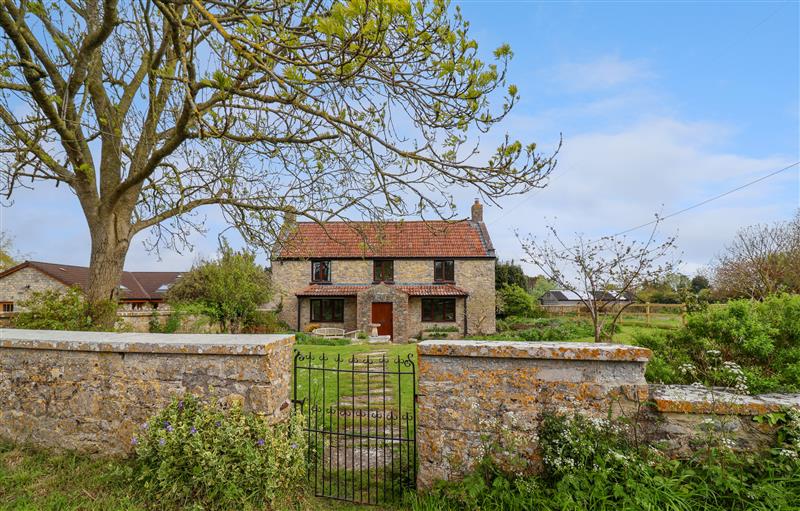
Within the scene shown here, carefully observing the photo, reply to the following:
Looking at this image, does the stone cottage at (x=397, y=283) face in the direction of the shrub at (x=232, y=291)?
no

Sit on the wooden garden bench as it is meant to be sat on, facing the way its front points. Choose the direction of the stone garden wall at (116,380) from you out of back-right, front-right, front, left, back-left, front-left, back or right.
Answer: front

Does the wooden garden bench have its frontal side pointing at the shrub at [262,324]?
no

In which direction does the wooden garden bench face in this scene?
toward the camera

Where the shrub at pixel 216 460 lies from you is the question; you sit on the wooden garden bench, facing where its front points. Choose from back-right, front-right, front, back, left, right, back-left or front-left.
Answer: front

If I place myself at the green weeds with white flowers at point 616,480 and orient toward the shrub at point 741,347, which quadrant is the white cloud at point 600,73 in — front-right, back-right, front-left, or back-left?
front-left

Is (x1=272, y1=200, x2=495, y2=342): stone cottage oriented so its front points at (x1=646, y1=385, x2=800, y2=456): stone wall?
yes

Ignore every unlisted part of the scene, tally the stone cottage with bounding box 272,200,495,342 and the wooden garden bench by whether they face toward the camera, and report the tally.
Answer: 2

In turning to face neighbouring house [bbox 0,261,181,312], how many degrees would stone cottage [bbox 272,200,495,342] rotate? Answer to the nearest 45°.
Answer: approximately 90° to its right

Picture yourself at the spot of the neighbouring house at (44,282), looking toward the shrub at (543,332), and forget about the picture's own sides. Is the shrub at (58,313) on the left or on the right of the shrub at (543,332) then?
right

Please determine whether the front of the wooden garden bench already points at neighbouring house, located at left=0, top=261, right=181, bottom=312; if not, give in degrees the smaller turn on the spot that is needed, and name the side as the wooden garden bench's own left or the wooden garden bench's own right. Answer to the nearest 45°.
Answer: approximately 135° to the wooden garden bench's own right

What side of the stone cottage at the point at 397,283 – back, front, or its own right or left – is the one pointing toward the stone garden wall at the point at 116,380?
front

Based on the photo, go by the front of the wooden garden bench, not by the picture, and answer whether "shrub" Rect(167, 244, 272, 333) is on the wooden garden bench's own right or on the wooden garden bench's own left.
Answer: on the wooden garden bench's own right

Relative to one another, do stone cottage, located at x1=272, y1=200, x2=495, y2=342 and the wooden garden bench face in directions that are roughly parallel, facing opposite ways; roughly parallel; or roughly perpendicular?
roughly parallel

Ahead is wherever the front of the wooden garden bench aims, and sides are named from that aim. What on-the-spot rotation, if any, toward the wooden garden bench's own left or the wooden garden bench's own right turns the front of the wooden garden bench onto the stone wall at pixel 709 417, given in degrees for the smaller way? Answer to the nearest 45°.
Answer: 0° — it already faces it
